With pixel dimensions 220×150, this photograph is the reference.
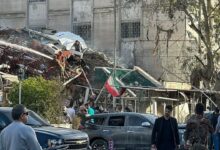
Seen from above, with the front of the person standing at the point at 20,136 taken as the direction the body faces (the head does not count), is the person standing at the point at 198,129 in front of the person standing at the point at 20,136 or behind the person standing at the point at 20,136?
in front

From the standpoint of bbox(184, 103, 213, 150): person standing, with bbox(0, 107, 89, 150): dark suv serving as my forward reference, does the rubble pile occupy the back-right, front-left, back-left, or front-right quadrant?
front-right

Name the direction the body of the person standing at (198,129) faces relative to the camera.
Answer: away from the camera

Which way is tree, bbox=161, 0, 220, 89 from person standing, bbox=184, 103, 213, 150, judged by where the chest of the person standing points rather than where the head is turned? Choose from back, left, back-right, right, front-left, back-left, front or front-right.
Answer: front

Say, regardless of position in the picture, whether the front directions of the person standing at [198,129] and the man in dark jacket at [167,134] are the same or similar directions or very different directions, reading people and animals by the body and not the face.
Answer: very different directions

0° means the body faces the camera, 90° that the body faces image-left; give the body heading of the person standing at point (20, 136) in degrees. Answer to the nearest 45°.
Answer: approximately 225°

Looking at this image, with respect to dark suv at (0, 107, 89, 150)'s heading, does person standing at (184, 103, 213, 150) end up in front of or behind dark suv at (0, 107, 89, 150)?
in front

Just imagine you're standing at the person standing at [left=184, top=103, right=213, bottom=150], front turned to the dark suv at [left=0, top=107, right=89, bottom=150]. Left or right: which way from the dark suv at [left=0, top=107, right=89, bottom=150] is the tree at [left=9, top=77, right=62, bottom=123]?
right

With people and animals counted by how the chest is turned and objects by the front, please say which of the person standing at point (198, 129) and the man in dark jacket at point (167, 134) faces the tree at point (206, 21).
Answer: the person standing

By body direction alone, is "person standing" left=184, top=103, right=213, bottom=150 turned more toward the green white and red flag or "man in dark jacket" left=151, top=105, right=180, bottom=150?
the green white and red flag

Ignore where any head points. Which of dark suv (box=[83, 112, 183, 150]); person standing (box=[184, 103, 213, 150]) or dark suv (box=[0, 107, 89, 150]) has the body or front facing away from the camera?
the person standing

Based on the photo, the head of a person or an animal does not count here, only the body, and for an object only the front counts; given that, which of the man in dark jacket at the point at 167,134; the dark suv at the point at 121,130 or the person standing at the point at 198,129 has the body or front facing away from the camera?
the person standing
